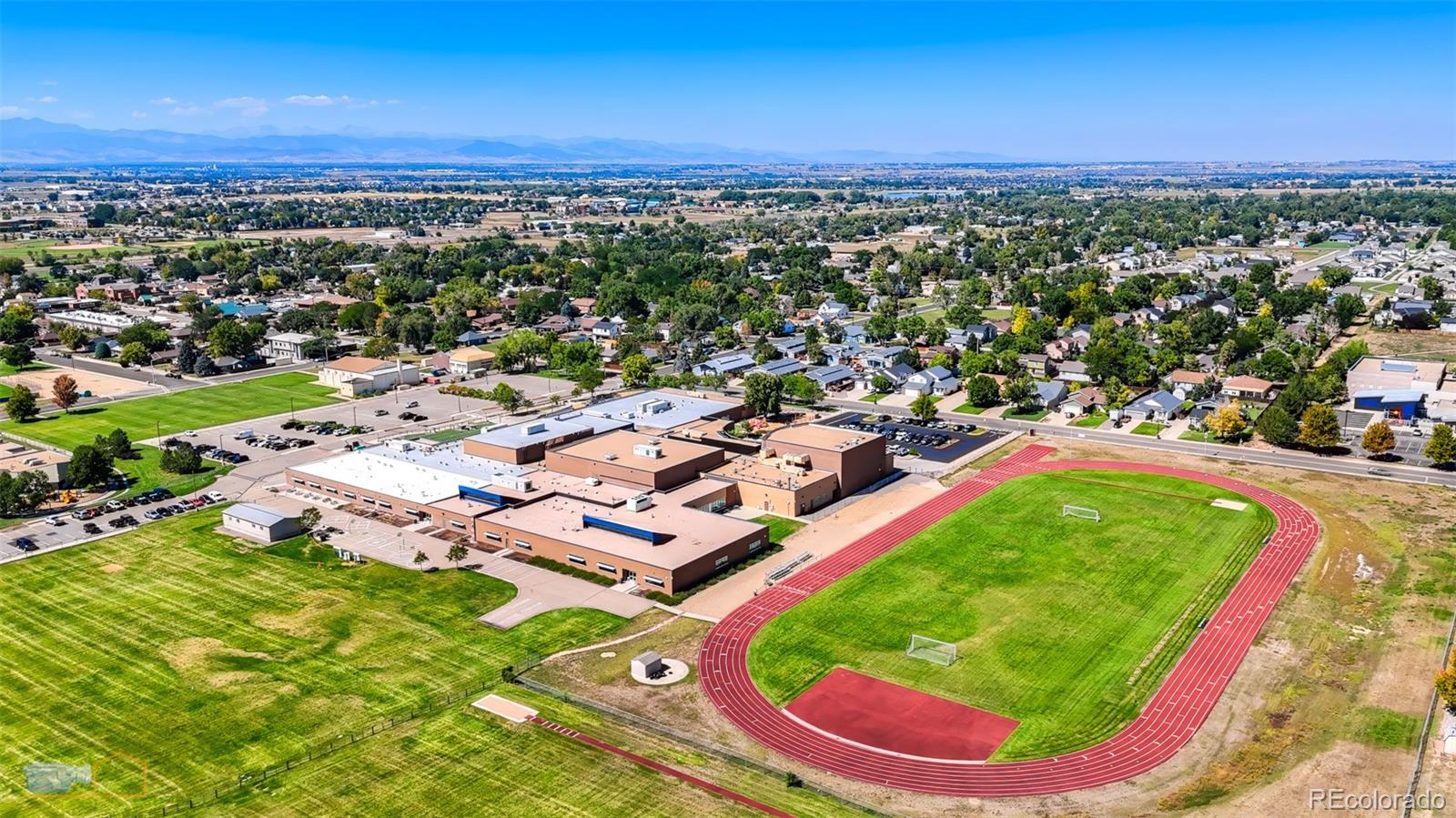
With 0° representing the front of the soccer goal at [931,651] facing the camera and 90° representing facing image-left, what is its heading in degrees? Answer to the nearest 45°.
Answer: approximately 225°
